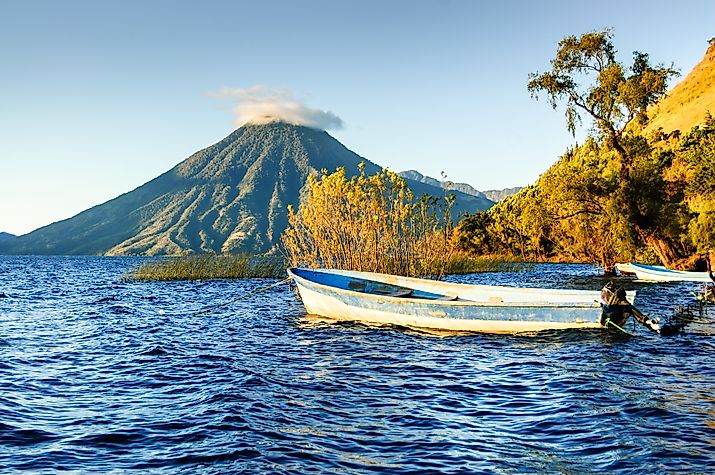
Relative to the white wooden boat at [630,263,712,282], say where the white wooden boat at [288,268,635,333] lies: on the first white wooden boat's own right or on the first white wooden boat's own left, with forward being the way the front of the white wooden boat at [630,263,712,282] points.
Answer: on the first white wooden boat's own left

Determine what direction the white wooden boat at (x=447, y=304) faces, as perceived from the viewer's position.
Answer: facing to the left of the viewer

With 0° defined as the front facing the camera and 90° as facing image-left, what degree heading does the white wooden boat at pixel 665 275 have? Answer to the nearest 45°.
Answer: approximately 90°

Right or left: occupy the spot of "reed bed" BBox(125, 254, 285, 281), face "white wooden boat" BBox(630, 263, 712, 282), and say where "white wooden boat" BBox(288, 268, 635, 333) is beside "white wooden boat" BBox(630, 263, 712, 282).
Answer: right

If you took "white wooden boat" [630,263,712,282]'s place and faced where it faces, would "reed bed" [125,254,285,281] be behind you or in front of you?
in front

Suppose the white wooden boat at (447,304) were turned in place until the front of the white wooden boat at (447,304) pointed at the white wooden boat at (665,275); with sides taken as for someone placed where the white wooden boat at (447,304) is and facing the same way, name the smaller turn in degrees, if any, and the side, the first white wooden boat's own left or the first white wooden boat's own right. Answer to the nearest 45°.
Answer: approximately 135° to the first white wooden boat's own right

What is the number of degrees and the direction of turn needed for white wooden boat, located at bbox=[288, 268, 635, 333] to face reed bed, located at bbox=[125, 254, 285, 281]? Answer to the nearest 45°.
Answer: approximately 45° to its right
